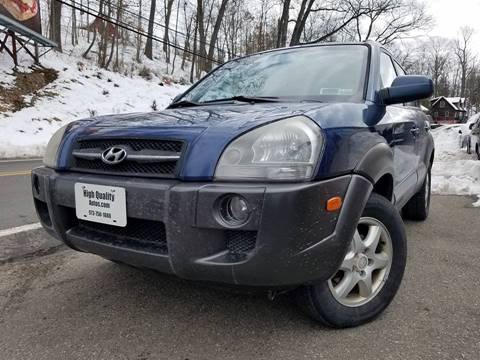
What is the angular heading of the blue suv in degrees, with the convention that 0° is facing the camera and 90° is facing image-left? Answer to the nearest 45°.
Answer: approximately 45°
